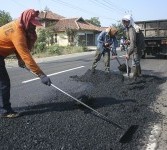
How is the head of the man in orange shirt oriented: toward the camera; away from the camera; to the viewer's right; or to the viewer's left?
to the viewer's right

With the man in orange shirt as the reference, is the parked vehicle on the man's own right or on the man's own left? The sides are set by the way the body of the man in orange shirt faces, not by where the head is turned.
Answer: on the man's own left

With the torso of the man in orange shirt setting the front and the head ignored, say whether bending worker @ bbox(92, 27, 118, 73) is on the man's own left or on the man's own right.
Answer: on the man's own left

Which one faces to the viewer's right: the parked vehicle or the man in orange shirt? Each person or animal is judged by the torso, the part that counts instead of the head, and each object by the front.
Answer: the man in orange shirt

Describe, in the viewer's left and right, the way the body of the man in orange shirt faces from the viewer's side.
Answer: facing to the right of the viewer

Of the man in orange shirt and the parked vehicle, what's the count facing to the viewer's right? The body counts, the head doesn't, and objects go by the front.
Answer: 1

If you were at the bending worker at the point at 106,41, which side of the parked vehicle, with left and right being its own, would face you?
back

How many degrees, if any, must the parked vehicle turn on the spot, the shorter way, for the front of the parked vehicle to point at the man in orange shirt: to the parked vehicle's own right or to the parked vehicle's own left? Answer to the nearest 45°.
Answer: approximately 180°
